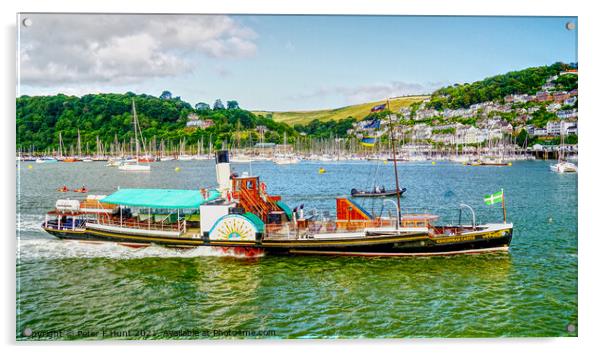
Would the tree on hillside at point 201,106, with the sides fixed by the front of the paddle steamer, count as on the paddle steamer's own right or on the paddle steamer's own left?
on the paddle steamer's own left

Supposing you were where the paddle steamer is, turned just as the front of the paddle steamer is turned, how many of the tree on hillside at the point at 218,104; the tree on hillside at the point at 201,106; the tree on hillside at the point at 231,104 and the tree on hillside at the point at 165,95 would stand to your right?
0

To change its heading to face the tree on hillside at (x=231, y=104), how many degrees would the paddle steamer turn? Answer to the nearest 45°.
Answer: approximately 90° to its left

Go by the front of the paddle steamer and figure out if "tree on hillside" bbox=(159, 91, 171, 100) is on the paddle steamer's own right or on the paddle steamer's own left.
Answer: on the paddle steamer's own left

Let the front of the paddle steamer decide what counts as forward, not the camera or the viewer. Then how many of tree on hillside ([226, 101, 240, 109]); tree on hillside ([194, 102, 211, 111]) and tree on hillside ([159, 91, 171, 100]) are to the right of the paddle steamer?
0

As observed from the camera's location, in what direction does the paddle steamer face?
facing to the right of the viewer

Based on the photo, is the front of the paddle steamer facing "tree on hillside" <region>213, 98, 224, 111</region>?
no
